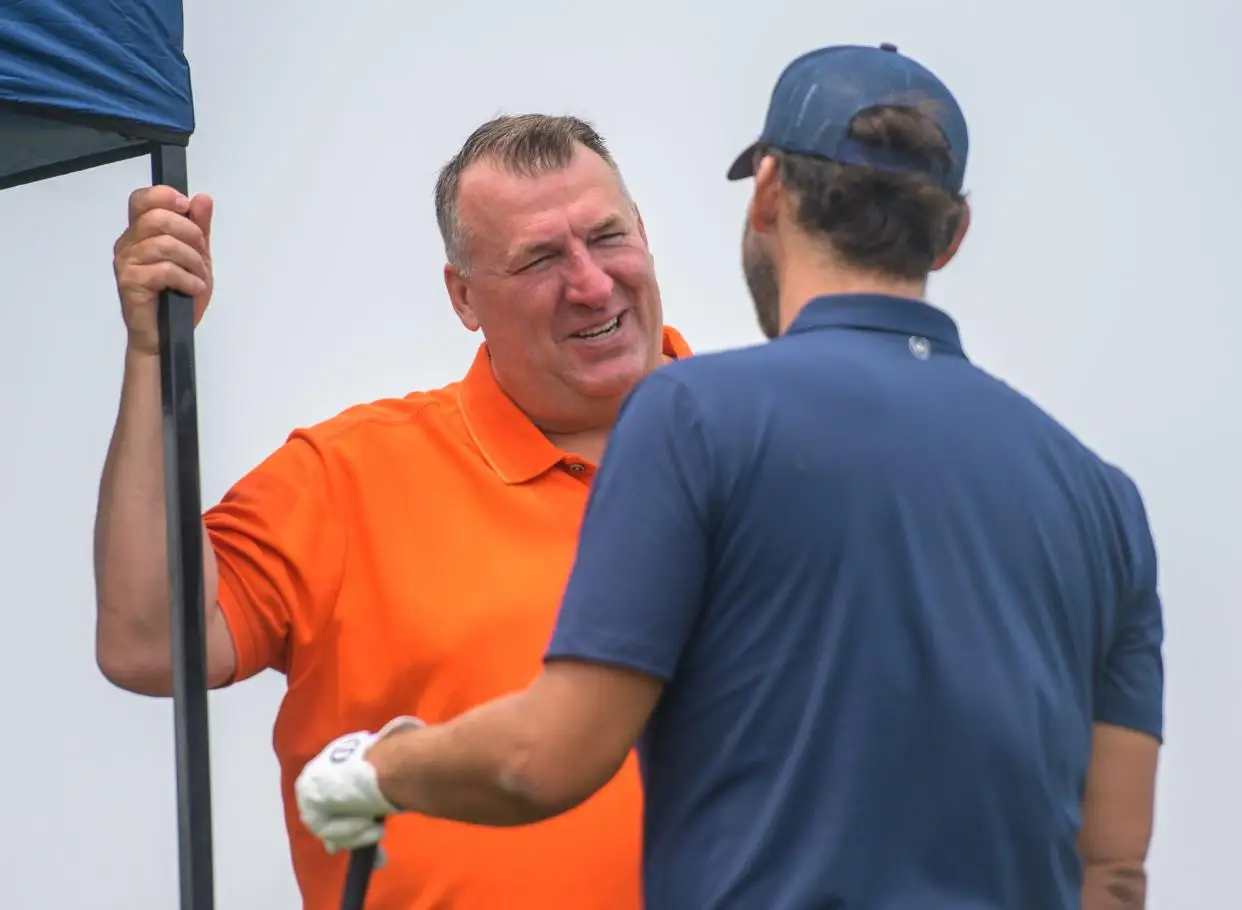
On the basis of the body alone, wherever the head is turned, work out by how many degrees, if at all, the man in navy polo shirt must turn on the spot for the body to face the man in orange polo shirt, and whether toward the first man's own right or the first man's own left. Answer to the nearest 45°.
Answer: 0° — they already face them

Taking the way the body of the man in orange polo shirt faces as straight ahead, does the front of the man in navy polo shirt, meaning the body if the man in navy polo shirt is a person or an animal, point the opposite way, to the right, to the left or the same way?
the opposite way

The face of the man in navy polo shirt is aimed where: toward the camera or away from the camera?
away from the camera

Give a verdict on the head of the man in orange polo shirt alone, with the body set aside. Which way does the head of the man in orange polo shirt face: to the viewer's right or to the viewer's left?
to the viewer's right

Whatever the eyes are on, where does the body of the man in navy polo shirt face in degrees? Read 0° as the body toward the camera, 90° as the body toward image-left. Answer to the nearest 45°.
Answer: approximately 135°

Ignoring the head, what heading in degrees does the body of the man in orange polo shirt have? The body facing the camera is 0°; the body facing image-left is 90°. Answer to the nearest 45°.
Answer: approximately 315°
